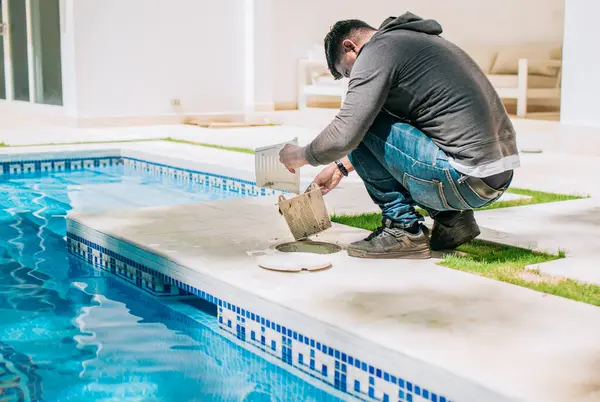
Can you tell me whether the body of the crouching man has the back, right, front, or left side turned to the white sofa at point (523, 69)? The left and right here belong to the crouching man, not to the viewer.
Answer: right

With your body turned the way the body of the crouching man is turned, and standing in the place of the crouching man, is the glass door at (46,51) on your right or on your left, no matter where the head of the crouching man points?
on your right

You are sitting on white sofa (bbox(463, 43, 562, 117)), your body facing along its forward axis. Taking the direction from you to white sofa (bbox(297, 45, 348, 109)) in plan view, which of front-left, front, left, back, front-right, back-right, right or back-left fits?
front-right

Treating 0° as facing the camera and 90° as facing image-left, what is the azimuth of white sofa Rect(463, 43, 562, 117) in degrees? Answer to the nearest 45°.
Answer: approximately 45°

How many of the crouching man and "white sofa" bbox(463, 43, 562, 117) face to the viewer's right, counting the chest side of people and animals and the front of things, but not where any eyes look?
0

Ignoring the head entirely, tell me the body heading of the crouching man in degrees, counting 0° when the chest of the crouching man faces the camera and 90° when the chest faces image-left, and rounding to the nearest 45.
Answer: approximately 90°

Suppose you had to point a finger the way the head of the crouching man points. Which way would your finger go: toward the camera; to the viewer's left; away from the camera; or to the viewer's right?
to the viewer's left

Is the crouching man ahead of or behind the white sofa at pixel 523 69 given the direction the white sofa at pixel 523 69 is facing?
ahead
